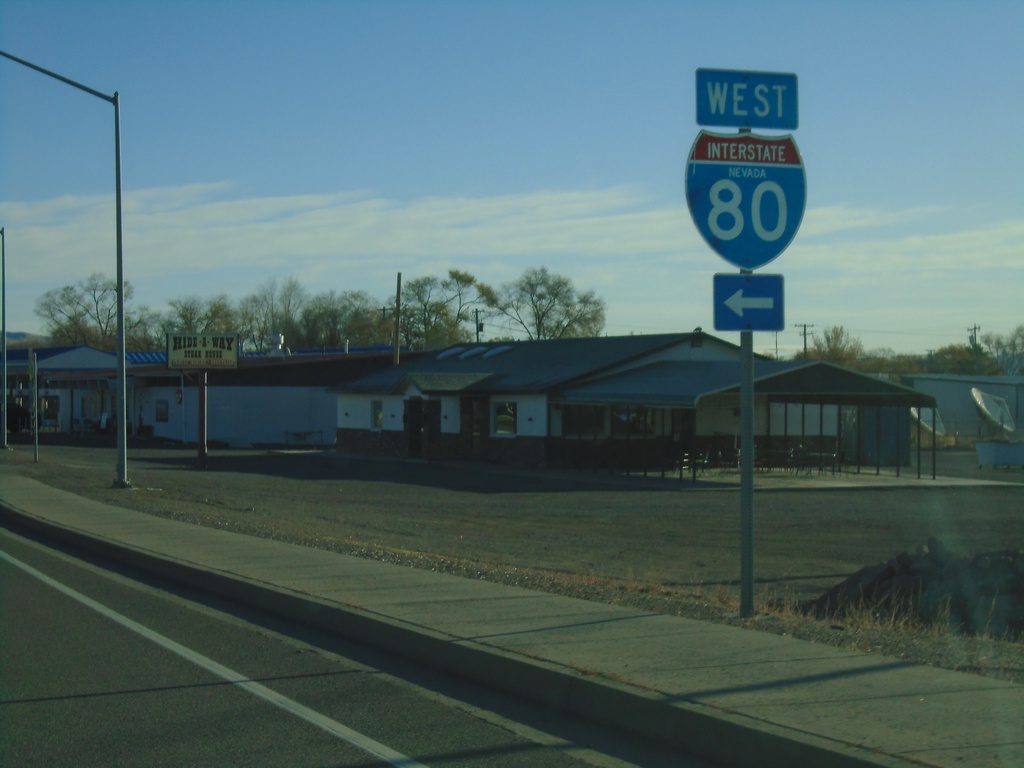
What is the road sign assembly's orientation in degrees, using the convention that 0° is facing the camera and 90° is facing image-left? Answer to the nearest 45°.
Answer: approximately 0°

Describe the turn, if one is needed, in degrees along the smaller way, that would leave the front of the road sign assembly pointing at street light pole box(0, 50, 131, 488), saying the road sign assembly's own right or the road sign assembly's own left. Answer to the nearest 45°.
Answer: approximately 135° to the road sign assembly's own right

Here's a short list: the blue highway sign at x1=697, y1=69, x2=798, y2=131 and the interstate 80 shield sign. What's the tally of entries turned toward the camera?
2

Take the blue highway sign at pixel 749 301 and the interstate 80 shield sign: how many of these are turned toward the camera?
2
